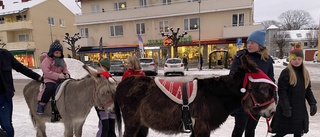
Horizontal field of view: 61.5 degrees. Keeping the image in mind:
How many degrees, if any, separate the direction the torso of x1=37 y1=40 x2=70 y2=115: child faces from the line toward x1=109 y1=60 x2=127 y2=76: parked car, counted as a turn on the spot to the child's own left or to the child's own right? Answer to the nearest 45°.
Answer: approximately 135° to the child's own left

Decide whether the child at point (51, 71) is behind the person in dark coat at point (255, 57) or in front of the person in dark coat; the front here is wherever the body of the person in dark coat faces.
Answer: in front

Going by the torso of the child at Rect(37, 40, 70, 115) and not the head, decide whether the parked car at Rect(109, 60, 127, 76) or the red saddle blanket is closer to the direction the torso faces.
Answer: the red saddle blanket

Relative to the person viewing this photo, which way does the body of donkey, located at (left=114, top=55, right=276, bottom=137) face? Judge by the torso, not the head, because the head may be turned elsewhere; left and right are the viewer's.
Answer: facing to the right of the viewer

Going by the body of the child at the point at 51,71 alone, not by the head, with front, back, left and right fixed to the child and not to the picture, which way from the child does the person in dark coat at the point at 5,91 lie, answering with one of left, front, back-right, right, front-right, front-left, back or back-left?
back-right

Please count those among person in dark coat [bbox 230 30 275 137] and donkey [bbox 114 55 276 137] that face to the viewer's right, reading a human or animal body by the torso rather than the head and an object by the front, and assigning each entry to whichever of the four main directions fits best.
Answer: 1

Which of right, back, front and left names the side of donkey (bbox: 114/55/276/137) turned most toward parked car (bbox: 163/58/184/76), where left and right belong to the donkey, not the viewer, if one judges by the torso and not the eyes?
left

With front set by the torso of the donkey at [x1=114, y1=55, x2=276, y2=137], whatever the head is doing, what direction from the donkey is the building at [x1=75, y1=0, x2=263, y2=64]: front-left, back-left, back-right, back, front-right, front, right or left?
left
